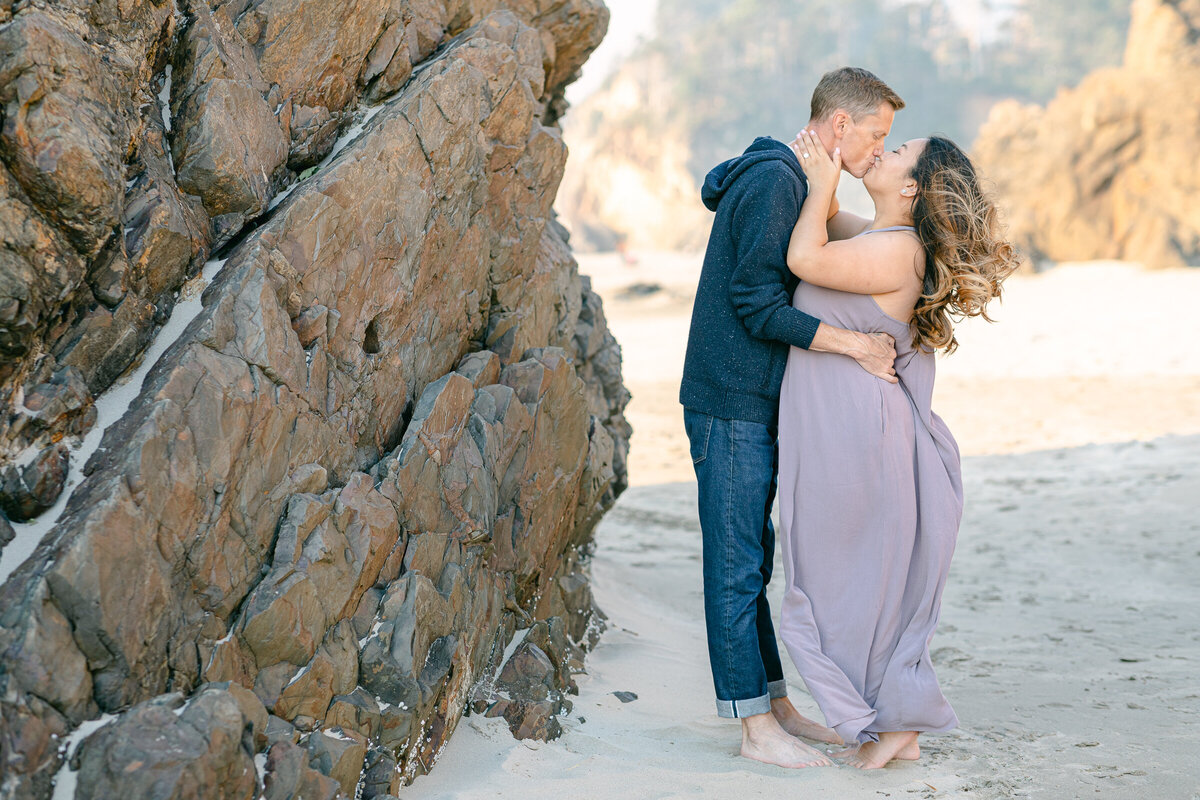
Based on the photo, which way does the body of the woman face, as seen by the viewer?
to the viewer's left

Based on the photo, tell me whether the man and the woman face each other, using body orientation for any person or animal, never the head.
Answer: yes

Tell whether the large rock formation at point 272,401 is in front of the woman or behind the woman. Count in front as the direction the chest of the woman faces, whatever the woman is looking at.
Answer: in front

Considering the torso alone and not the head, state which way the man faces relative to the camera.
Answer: to the viewer's right

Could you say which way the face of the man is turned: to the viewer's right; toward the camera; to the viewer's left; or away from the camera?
to the viewer's right

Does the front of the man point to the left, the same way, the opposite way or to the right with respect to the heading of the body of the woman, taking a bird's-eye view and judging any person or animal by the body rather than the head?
the opposite way

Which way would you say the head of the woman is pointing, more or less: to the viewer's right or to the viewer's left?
to the viewer's left

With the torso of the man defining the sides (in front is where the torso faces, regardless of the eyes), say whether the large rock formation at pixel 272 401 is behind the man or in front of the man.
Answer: behind
